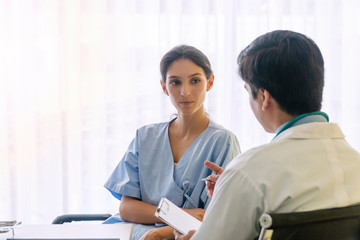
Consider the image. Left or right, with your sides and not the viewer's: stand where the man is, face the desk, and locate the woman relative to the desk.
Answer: right

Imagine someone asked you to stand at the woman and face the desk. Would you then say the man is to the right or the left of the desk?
left

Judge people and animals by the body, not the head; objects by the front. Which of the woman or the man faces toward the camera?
the woman

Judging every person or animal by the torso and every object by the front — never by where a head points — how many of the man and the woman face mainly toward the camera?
1

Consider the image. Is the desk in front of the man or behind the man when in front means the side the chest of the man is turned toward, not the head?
in front

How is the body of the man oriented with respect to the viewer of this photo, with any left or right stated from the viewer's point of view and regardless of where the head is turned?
facing away from the viewer and to the left of the viewer

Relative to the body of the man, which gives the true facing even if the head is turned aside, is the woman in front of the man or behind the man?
in front

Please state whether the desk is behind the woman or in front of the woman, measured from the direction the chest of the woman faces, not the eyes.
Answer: in front

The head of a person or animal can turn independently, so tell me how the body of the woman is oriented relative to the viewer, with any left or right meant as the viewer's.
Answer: facing the viewer

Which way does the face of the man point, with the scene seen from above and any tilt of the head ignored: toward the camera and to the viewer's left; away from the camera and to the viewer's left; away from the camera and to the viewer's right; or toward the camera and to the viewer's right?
away from the camera and to the viewer's left
